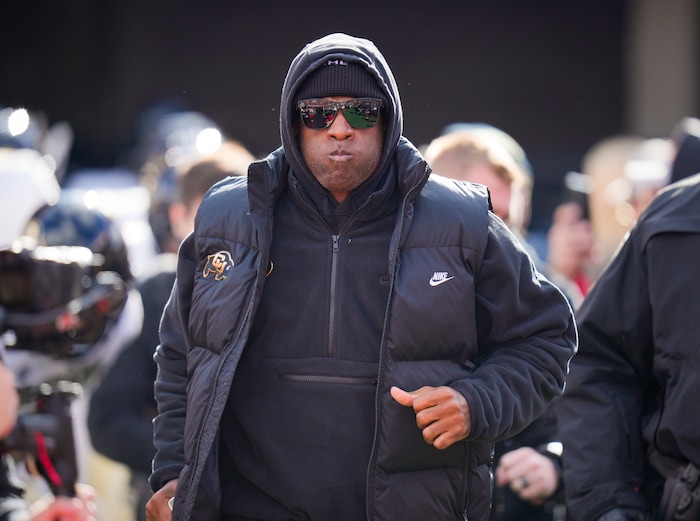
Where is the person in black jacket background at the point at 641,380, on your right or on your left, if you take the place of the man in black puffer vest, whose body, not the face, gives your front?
on your left

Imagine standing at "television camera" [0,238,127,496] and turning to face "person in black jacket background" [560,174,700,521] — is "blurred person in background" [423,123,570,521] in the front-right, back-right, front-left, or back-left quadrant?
front-left

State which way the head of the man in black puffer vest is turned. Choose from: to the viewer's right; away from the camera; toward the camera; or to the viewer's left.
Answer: toward the camera

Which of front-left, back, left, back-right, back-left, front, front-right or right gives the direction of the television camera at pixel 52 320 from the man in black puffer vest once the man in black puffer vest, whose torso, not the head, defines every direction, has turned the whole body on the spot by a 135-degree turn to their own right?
front

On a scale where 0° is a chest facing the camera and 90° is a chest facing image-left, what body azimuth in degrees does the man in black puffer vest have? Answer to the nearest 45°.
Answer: approximately 0°

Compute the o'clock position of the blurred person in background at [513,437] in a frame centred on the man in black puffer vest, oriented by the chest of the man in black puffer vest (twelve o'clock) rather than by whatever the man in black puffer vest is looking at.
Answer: The blurred person in background is roughly at 7 o'clock from the man in black puffer vest.
